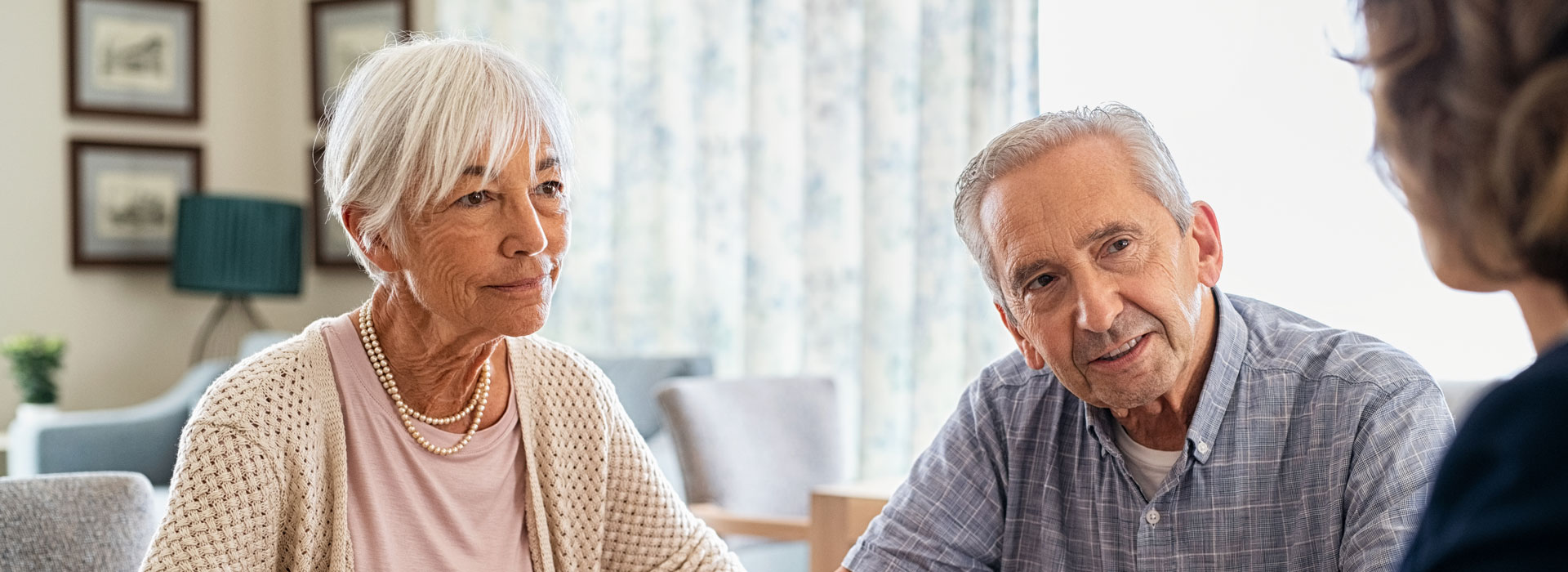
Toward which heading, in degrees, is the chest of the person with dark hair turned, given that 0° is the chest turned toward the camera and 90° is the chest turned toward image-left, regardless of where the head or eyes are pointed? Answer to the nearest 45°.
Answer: approximately 135°

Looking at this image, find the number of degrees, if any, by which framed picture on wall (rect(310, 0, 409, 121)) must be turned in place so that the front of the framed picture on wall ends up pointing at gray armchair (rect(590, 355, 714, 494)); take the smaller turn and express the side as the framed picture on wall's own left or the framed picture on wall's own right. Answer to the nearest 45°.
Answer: approximately 45° to the framed picture on wall's own left

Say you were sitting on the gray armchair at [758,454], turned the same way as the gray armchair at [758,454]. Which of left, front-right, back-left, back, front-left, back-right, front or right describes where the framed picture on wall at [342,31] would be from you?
back

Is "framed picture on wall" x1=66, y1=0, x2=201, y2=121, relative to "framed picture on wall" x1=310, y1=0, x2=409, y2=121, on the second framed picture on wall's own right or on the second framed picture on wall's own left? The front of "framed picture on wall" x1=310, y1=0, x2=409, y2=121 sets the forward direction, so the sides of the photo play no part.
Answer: on the second framed picture on wall's own right

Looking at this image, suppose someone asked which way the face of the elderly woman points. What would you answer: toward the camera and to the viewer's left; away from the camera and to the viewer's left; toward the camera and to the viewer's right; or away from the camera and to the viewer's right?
toward the camera and to the viewer's right

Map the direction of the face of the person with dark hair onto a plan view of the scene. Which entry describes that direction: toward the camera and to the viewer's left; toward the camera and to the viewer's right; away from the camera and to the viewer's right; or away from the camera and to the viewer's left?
away from the camera and to the viewer's left

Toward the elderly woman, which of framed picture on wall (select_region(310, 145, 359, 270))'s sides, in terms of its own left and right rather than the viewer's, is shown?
front

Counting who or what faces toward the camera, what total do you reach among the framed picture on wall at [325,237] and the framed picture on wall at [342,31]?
2

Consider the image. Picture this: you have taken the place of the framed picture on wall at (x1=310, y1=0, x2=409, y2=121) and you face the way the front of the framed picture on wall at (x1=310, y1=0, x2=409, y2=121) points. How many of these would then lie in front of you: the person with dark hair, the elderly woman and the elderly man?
3

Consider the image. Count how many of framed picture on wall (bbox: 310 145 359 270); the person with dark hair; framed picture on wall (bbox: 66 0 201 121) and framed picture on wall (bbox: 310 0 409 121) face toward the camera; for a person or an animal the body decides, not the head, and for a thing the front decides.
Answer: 3
